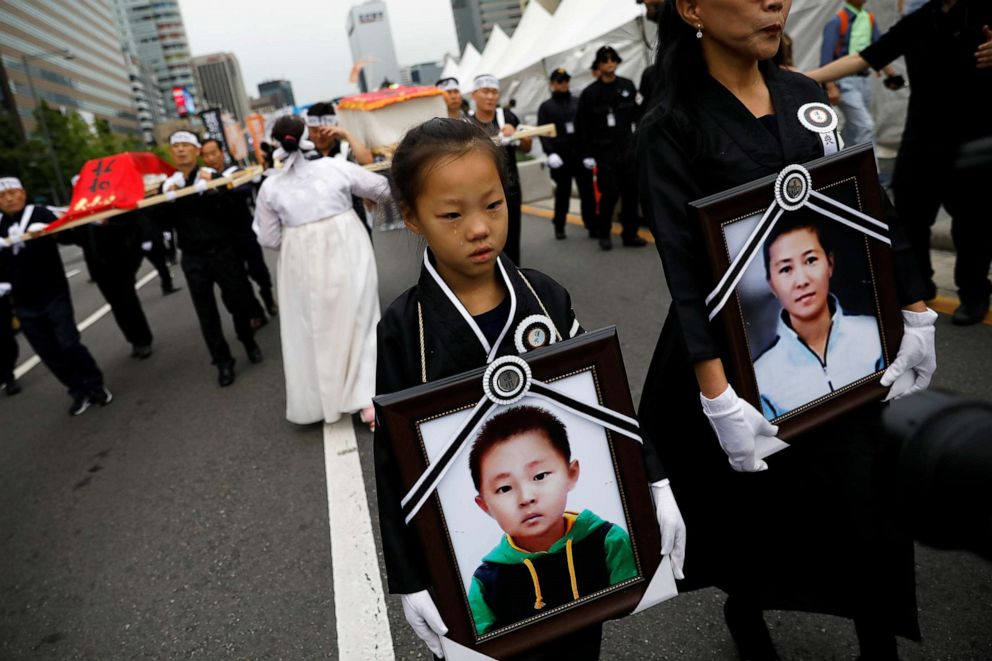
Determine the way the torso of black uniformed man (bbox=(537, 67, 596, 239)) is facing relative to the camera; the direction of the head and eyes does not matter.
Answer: toward the camera

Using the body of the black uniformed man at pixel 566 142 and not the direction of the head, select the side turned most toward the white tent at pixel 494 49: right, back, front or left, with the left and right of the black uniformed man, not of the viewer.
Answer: back

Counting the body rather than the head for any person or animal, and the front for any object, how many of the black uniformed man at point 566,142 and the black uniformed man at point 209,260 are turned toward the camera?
2

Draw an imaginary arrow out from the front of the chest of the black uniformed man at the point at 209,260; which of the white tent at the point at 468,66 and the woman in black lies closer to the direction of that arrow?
the woman in black

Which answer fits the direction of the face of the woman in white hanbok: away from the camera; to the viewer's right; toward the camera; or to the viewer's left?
away from the camera

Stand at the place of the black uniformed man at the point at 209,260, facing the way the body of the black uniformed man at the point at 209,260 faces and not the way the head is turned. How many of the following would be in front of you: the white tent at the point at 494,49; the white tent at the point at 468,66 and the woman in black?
1

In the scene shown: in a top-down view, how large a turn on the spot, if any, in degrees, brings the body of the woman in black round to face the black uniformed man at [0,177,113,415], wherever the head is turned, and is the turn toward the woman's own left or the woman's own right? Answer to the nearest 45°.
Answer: approximately 180°

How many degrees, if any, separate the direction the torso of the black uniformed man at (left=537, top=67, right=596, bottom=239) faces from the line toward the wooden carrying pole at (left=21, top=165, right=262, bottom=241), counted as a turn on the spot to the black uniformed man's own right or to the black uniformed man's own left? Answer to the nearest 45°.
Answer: approximately 45° to the black uniformed man's own right

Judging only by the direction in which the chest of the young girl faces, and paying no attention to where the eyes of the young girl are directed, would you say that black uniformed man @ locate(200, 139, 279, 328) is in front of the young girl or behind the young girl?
behind

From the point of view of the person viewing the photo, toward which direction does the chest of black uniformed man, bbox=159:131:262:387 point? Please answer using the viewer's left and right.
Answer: facing the viewer

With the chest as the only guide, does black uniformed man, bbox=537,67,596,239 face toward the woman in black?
yes

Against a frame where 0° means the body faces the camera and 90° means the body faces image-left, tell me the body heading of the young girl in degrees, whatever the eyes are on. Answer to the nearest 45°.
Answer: approximately 315°
